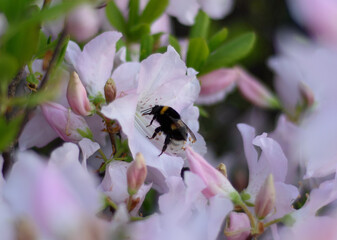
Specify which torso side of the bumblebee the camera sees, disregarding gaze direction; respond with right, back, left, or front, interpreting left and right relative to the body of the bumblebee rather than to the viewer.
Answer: left
